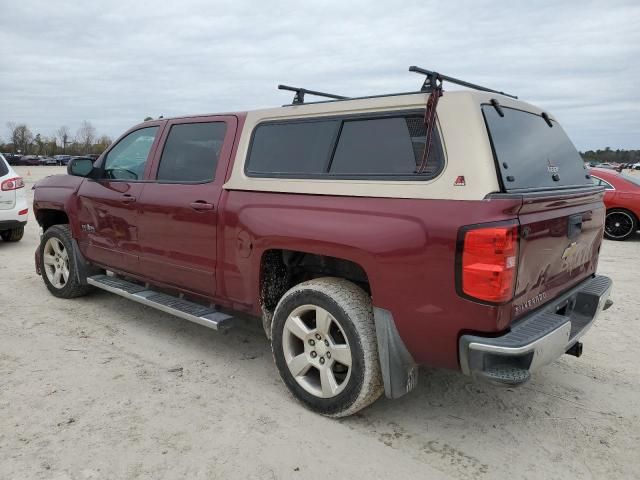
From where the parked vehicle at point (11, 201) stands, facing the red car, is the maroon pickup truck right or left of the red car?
right

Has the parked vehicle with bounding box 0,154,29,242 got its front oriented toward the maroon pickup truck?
no

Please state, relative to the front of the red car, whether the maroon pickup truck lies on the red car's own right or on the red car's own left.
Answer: on the red car's own left

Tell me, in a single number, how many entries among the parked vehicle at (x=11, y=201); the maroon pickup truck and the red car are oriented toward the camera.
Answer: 0

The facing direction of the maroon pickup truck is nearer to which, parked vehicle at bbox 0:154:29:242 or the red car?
the parked vehicle

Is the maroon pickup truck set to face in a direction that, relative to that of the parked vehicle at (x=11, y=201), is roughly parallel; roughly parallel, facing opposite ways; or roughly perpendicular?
roughly parallel

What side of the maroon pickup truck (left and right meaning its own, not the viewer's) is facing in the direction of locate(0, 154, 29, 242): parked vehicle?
front

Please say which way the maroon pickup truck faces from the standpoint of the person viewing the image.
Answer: facing away from the viewer and to the left of the viewer

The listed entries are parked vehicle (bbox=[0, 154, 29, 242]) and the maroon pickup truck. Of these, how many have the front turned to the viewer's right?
0

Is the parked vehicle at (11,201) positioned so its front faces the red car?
no

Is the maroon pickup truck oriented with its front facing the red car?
no

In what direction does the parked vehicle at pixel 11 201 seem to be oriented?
away from the camera

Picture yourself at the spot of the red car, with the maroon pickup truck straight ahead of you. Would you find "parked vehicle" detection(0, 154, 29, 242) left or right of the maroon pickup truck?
right
